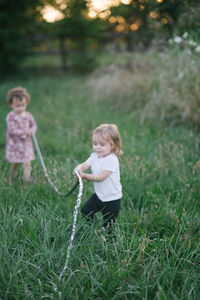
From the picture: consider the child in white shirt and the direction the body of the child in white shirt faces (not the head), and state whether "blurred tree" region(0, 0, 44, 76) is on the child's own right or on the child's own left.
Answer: on the child's own right

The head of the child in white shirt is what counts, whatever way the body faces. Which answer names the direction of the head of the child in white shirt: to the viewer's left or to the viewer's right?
to the viewer's left

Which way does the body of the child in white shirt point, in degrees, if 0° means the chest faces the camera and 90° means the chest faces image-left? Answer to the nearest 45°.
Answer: approximately 45°

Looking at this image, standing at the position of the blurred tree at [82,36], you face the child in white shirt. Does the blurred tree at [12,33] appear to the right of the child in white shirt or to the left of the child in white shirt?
right

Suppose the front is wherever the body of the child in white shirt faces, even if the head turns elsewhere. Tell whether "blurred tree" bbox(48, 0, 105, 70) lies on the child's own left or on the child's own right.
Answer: on the child's own right

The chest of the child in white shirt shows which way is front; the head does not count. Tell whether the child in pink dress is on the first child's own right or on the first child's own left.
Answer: on the first child's own right
